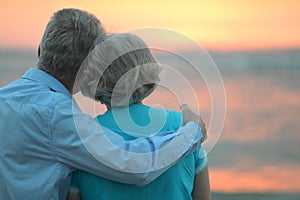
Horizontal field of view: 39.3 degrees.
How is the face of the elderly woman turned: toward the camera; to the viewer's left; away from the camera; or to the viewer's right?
away from the camera

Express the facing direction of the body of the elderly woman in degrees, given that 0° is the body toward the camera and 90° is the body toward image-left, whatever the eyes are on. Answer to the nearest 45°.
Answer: approximately 180°

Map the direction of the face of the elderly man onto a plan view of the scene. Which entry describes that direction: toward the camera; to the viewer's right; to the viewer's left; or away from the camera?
away from the camera
